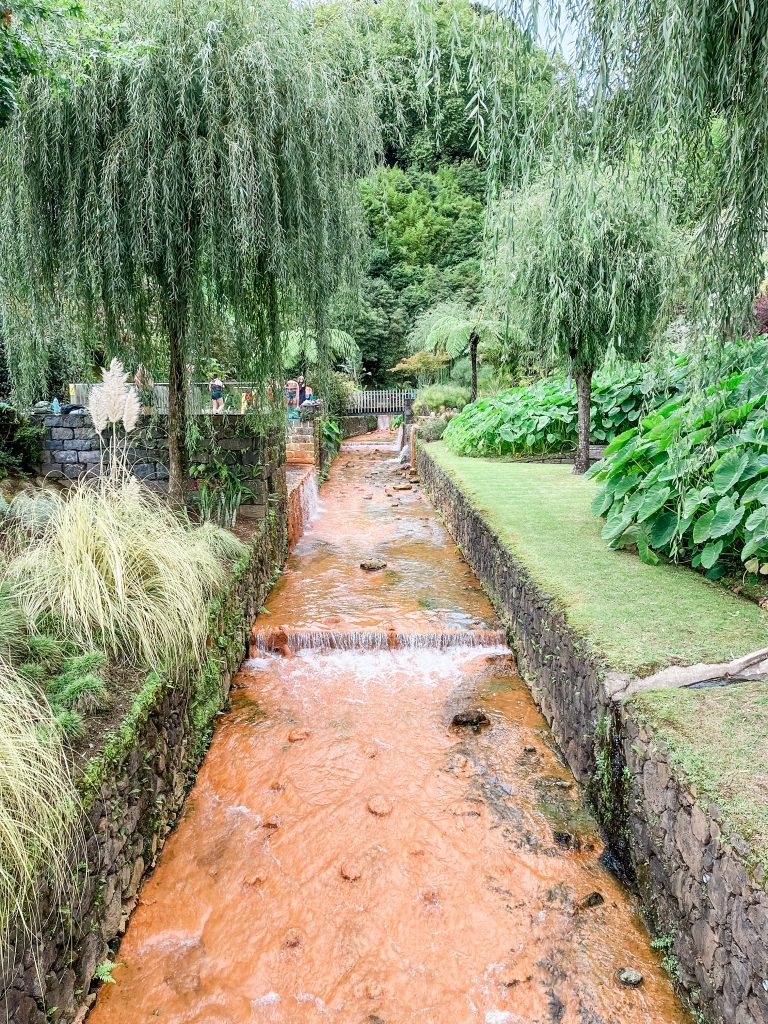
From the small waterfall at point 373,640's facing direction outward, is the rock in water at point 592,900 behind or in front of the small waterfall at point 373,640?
in front

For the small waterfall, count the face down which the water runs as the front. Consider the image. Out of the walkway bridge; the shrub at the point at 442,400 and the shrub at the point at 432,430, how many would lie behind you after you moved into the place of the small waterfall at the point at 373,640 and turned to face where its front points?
3

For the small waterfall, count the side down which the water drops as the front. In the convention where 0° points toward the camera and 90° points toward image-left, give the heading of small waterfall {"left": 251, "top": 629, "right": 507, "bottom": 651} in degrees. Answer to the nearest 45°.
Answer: approximately 0°

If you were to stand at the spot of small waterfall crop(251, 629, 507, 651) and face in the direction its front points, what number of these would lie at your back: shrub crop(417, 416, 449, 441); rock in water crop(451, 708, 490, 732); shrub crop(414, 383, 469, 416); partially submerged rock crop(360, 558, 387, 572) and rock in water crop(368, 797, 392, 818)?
3

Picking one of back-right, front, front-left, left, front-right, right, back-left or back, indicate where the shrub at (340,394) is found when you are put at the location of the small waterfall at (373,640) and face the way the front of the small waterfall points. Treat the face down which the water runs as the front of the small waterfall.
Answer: back

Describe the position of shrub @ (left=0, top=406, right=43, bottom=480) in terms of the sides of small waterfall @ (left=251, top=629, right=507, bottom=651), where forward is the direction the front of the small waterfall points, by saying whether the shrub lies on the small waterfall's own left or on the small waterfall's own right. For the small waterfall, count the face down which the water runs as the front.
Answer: on the small waterfall's own right

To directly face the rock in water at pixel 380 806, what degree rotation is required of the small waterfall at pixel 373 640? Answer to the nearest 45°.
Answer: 0° — it already faces it

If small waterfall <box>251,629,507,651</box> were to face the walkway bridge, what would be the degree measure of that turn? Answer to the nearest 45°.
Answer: approximately 180°

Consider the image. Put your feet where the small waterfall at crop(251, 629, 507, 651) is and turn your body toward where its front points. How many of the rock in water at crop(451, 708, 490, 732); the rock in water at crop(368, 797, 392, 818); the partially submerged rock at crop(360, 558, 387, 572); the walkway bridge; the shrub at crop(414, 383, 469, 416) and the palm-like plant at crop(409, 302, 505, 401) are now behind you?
4

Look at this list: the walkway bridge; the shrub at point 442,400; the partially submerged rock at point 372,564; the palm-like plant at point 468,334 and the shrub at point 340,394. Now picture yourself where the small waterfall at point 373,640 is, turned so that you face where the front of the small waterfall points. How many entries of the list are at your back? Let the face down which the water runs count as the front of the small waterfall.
5

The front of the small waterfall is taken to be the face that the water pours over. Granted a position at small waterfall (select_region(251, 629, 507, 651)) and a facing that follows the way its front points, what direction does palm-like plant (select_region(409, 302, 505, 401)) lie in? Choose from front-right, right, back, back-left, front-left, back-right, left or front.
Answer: back

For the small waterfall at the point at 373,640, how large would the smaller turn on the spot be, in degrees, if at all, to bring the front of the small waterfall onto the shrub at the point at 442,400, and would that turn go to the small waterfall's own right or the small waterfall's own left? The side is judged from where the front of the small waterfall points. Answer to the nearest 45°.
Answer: approximately 180°

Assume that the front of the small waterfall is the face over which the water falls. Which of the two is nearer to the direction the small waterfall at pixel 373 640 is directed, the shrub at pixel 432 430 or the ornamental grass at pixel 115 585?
the ornamental grass

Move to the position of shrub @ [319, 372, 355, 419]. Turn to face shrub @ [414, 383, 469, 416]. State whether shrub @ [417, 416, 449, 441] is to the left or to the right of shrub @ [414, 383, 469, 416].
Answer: right

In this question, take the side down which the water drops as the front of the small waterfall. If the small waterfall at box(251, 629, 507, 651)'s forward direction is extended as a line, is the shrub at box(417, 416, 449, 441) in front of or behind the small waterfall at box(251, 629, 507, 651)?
behind

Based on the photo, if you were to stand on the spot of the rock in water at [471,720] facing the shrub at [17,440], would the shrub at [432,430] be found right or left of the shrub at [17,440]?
right
